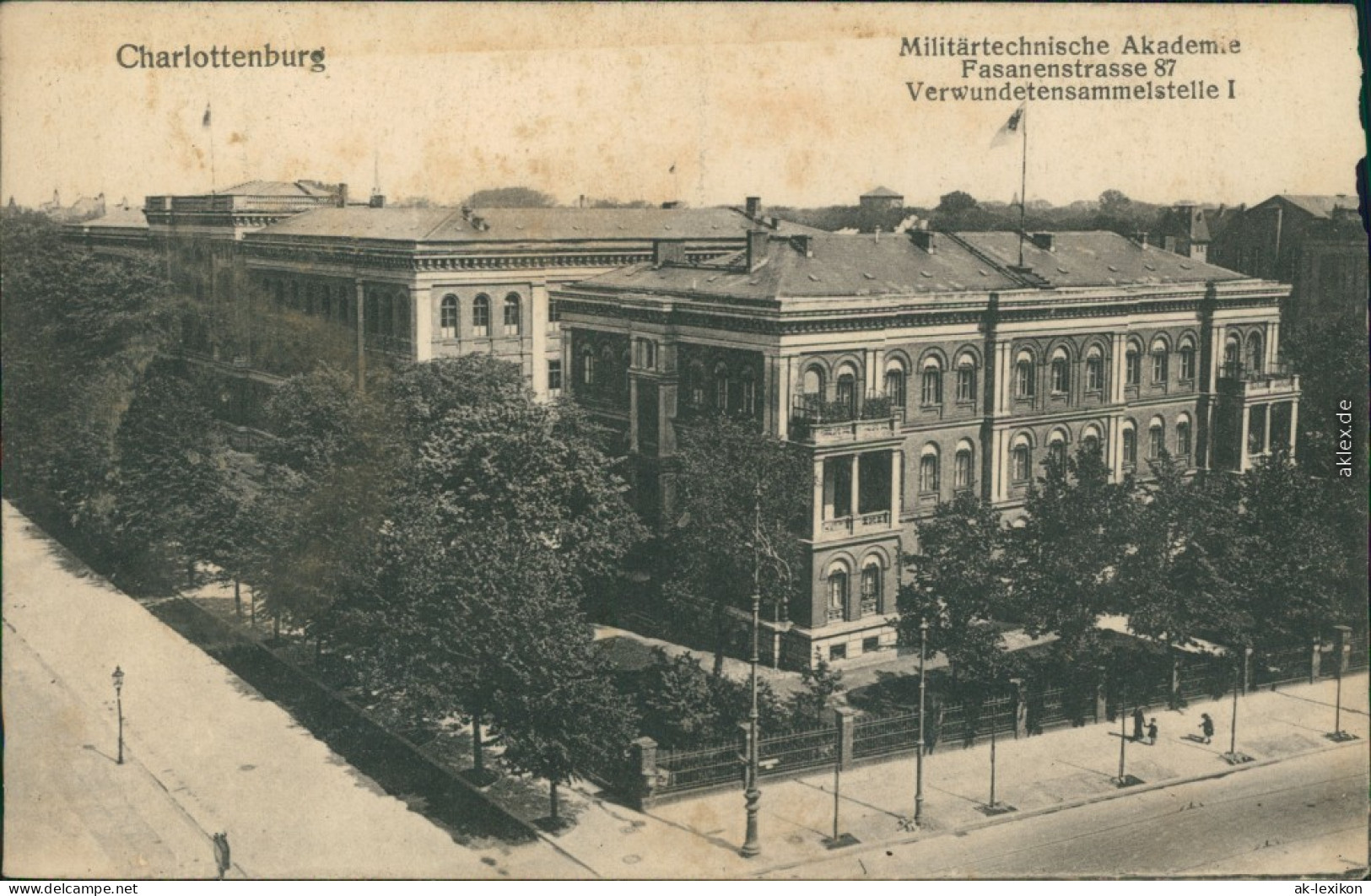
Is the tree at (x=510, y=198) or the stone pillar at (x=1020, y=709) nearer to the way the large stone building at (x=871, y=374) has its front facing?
the stone pillar

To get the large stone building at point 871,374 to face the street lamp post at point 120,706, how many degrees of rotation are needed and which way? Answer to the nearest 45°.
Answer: approximately 90° to its right

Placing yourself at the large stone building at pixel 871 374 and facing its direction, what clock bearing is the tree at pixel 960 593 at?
The tree is roughly at 1 o'clock from the large stone building.

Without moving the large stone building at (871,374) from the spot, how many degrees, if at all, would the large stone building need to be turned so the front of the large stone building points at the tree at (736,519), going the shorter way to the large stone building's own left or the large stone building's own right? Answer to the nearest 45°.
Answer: approximately 90° to the large stone building's own right

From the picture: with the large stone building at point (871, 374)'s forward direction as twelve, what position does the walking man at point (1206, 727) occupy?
The walking man is roughly at 12 o'clock from the large stone building.

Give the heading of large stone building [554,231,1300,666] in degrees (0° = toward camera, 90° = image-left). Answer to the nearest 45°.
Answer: approximately 315°

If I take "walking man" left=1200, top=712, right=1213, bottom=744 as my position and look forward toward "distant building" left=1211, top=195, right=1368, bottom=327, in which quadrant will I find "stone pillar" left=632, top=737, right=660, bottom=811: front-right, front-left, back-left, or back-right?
back-left

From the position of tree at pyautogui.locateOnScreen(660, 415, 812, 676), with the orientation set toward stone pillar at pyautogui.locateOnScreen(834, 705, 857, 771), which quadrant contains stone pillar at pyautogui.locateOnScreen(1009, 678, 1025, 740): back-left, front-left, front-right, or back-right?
front-left

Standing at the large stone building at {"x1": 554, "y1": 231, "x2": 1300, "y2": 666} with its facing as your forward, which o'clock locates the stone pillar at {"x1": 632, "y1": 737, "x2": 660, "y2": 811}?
The stone pillar is roughly at 2 o'clock from the large stone building.

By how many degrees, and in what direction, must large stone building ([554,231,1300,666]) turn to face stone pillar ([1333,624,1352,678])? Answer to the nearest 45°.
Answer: approximately 45° to its left

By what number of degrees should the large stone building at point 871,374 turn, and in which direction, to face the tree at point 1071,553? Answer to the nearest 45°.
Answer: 0° — it already faces it

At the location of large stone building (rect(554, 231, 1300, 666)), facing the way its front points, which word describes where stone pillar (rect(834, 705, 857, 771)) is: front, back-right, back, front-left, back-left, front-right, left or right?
front-right
